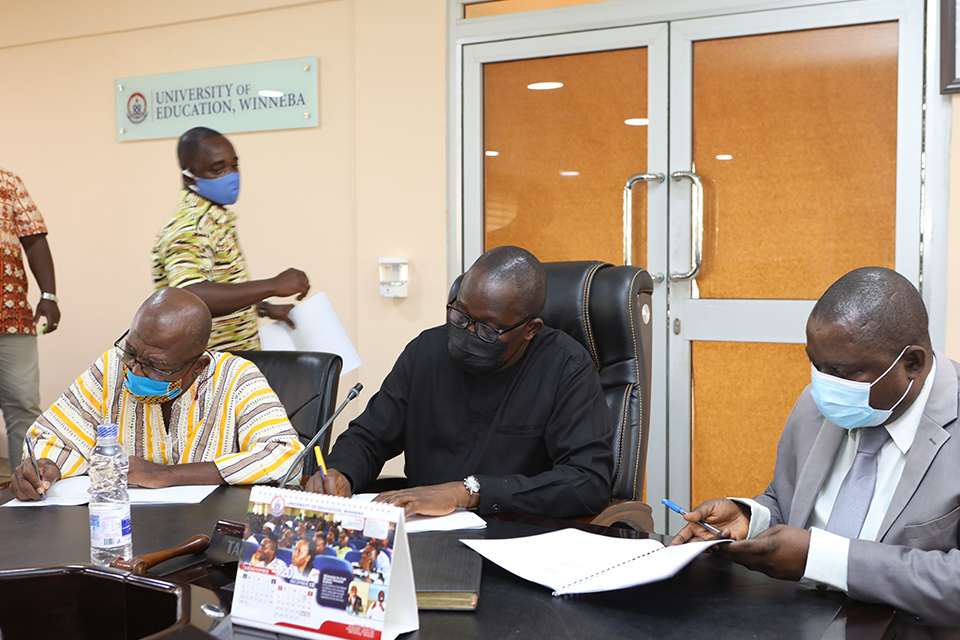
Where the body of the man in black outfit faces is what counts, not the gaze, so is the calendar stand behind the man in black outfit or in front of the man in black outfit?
in front

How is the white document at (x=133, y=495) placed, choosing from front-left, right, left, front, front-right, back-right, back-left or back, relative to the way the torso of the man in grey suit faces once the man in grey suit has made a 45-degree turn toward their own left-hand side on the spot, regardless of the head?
right

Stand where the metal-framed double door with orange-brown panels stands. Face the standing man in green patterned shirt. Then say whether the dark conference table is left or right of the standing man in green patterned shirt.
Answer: left

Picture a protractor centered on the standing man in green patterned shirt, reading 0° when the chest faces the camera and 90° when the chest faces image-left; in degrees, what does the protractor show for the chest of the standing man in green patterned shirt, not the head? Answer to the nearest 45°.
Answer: approximately 270°

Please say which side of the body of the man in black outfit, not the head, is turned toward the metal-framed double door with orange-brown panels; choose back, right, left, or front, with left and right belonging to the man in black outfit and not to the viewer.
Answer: back

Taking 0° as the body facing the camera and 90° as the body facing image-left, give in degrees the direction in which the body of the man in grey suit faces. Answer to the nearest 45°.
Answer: approximately 45°

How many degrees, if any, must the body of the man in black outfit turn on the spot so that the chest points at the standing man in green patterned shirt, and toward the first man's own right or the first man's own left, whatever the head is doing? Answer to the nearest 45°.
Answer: approximately 90° to the first man's own right

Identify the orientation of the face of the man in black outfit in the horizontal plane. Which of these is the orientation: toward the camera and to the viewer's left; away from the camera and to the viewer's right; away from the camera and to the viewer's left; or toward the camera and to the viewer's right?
toward the camera and to the viewer's left
